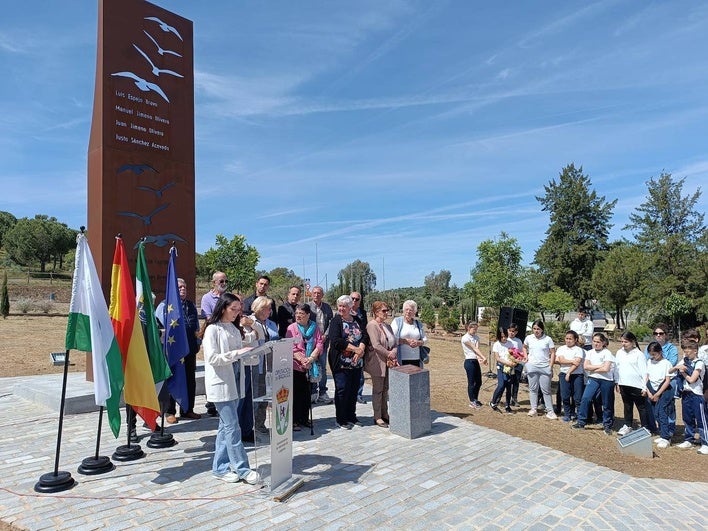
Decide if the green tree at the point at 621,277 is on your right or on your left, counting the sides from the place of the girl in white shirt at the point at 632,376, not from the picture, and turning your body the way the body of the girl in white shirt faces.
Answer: on your right

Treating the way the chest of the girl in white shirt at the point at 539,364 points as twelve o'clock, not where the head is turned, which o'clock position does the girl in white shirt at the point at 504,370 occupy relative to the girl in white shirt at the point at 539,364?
the girl in white shirt at the point at 504,370 is roughly at 3 o'clock from the girl in white shirt at the point at 539,364.

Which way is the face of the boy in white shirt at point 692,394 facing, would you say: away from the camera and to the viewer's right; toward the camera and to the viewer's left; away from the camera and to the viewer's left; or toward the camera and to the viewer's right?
toward the camera and to the viewer's left

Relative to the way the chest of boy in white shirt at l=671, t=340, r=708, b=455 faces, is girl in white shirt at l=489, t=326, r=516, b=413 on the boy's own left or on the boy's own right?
on the boy's own right

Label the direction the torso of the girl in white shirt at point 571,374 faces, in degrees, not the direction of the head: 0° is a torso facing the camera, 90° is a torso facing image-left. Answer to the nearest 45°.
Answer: approximately 45°

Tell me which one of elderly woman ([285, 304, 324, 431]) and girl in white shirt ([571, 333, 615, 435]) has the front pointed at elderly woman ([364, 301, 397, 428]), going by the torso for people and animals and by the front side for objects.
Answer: the girl in white shirt

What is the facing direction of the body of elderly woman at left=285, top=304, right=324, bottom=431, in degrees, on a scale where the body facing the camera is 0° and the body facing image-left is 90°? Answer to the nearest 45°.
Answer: approximately 0°

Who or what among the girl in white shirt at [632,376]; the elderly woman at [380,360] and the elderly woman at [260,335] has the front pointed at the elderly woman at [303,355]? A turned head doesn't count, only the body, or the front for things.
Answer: the girl in white shirt

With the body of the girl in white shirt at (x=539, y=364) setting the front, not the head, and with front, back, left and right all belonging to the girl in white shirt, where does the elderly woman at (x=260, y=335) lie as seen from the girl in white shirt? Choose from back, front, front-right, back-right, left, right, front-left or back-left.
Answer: front-right

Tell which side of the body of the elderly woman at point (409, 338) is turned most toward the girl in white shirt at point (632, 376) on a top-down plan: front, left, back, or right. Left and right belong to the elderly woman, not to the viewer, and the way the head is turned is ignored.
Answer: left

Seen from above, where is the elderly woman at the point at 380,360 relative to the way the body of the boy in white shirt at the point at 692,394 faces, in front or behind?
in front

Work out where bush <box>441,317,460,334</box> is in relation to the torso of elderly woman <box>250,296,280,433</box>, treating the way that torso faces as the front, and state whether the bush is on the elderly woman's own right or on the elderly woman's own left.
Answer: on the elderly woman's own left

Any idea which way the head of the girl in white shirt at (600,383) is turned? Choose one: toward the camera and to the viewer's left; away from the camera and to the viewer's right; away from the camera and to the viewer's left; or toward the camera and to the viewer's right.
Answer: toward the camera and to the viewer's left
